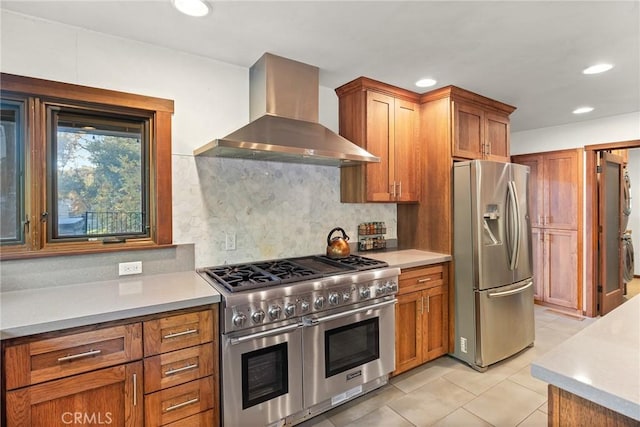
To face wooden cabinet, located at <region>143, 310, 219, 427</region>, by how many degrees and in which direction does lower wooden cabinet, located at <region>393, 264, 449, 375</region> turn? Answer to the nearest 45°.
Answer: approximately 90° to its right

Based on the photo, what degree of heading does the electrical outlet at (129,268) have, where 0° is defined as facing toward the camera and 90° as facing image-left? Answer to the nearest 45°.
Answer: approximately 0°

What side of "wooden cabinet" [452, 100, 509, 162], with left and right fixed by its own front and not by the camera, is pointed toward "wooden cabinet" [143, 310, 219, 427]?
right

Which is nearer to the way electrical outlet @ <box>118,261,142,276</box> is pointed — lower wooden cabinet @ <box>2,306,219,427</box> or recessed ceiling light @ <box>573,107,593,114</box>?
the lower wooden cabinet

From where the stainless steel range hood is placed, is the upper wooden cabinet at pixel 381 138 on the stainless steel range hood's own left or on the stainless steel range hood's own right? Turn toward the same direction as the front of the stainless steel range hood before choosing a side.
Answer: on the stainless steel range hood's own left

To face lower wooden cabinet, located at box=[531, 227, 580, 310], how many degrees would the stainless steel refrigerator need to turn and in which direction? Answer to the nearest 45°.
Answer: approximately 135° to its left

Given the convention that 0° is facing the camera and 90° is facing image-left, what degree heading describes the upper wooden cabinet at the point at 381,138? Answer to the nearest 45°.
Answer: approximately 315°
